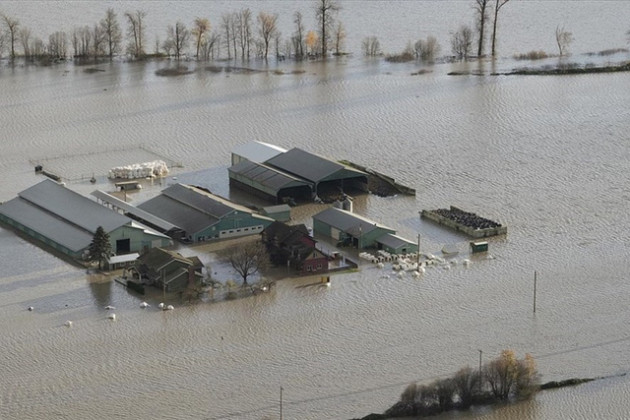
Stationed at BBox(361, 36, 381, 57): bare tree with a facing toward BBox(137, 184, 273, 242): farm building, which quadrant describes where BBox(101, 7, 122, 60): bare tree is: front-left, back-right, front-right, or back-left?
front-right

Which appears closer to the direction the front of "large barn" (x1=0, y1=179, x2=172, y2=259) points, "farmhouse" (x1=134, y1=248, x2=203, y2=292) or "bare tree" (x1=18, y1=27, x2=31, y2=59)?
the farmhouse

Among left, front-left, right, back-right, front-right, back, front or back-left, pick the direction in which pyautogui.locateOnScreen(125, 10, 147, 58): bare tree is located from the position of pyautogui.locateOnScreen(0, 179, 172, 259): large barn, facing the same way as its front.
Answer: back-left

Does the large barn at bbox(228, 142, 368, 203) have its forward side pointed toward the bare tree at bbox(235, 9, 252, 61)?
no

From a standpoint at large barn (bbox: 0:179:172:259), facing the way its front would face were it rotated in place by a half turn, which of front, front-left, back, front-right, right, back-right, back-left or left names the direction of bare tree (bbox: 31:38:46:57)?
front-right

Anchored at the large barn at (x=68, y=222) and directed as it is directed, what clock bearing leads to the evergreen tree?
The evergreen tree is roughly at 1 o'clock from the large barn.

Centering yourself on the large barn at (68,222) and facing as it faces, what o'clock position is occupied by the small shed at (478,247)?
The small shed is roughly at 11 o'clock from the large barn.

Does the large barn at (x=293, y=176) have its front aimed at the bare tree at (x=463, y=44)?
no

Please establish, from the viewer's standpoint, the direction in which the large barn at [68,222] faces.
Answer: facing the viewer and to the right of the viewer

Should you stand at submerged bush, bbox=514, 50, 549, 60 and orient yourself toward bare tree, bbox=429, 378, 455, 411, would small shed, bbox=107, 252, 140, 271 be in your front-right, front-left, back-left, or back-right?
front-right

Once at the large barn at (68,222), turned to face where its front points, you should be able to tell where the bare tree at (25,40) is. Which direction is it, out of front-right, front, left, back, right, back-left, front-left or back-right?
back-left
